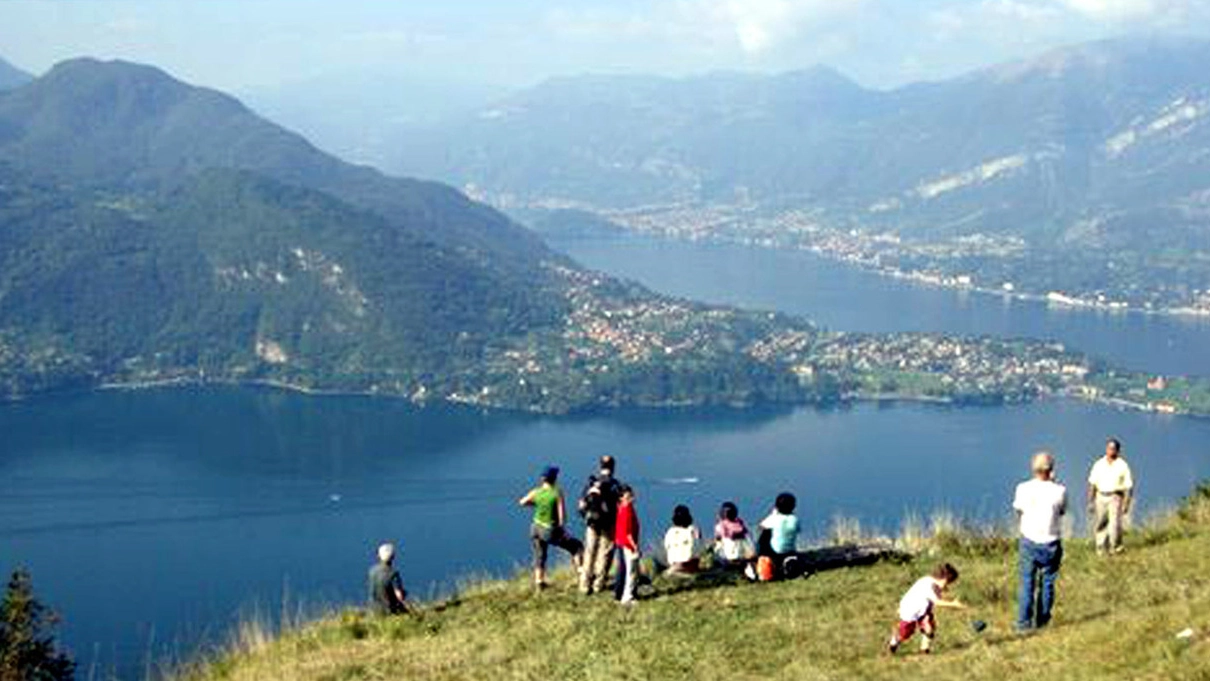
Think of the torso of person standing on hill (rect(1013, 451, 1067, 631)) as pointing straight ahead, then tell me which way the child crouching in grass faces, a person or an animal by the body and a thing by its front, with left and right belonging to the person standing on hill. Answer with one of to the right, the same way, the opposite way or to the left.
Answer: to the right

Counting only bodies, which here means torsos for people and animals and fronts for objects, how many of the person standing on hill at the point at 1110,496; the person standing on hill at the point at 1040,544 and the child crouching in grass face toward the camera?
1

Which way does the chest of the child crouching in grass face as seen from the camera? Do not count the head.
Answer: to the viewer's right

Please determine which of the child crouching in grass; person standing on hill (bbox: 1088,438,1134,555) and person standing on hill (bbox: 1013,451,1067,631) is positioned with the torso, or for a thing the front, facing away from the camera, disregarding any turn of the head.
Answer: person standing on hill (bbox: 1013,451,1067,631)

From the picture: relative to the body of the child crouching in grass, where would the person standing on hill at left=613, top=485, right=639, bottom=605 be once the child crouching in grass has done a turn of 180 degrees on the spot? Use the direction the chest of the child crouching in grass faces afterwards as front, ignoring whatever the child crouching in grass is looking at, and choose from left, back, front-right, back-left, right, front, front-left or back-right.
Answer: front-right

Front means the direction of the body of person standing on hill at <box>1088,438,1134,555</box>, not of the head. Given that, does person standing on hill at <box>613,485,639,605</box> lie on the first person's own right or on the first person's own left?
on the first person's own right

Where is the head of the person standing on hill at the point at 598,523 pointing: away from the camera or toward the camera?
away from the camera

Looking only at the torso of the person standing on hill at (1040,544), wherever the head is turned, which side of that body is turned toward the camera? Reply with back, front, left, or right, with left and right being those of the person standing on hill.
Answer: back

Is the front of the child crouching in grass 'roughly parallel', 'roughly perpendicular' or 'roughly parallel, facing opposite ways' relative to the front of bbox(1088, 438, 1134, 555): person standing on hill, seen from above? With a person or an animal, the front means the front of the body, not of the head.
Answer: roughly perpendicular

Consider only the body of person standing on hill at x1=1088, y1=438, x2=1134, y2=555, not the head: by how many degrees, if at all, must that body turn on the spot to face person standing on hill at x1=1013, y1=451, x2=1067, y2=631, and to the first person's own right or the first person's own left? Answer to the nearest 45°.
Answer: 0° — they already face them

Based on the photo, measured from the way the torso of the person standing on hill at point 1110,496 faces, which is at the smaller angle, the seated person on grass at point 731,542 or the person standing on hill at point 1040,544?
the person standing on hill

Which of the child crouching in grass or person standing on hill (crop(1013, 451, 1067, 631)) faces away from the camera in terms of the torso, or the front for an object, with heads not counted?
the person standing on hill

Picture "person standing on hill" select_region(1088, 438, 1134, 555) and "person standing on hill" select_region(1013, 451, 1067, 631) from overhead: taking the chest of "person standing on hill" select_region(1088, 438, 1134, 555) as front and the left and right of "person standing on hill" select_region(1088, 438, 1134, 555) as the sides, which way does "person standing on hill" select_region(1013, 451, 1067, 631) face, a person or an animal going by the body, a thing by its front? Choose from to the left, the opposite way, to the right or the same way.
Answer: the opposite way

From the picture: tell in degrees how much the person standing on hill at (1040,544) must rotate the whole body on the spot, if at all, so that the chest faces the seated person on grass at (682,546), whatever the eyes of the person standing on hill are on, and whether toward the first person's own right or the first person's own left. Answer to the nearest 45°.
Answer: approximately 45° to the first person's own left

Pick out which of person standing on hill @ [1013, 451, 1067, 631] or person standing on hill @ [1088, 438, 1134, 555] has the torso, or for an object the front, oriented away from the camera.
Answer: person standing on hill @ [1013, 451, 1067, 631]

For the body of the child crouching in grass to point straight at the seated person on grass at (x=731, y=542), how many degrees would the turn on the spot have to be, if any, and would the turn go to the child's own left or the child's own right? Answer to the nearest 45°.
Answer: approximately 135° to the child's own left

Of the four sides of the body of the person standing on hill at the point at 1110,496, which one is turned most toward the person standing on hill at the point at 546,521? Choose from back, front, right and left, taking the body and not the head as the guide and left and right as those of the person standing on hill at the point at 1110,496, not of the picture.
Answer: right

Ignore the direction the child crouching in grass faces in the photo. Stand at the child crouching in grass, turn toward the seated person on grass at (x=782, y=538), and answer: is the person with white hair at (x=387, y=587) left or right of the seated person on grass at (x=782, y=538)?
left

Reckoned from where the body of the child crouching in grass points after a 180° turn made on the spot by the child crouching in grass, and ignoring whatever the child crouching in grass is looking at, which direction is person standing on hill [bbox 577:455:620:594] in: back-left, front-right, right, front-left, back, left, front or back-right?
front-right
